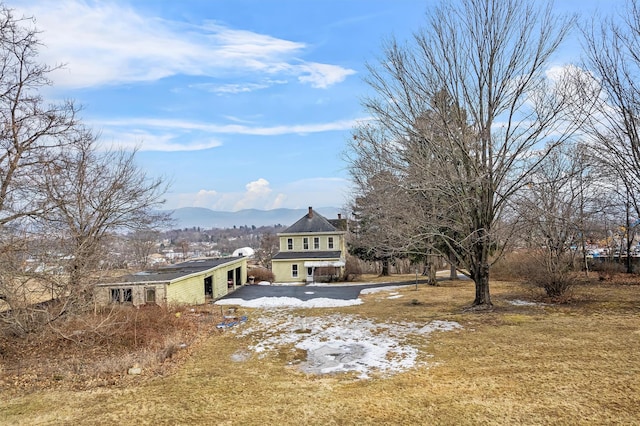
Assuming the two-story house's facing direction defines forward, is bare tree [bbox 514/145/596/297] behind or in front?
in front

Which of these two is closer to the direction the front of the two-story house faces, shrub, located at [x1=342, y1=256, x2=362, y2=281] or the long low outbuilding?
the long low outbuilding

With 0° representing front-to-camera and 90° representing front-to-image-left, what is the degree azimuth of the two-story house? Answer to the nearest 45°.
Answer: approximately 0°

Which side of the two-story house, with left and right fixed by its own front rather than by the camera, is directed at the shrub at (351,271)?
left

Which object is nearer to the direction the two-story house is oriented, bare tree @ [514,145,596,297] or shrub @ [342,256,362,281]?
the bare tree

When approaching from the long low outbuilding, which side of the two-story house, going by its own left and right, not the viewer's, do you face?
front

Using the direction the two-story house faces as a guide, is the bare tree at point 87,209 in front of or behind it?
in front
